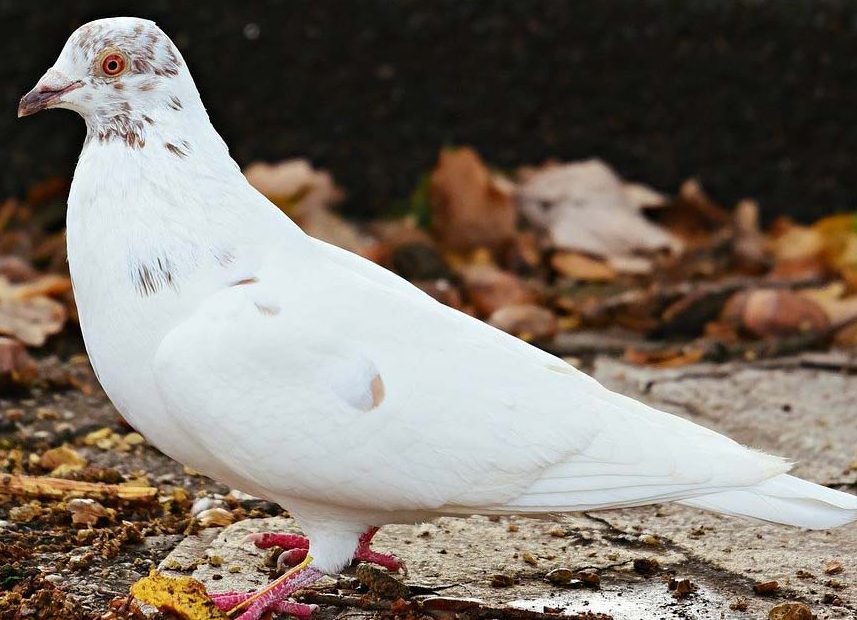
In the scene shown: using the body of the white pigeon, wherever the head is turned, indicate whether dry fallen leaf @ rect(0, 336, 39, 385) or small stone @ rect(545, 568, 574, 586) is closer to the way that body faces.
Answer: the dry fallen leaf

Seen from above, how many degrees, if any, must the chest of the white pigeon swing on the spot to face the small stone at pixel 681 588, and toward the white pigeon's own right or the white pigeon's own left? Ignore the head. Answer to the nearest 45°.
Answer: approximately 180°

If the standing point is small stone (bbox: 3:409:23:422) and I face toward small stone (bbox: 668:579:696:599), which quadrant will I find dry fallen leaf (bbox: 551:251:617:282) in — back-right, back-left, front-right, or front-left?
front-left

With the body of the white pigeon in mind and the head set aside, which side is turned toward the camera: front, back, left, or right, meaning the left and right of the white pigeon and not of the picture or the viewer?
left

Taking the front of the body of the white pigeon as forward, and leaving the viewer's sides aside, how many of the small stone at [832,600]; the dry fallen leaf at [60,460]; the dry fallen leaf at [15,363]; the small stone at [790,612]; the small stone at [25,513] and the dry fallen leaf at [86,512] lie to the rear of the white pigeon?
2

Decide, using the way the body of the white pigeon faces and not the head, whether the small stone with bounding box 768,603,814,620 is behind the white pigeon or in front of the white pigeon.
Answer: behind

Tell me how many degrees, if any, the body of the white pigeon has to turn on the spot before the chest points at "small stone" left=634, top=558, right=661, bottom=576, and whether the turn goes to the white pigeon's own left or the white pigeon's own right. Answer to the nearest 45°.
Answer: approximately 135° to the white pigeon's own right

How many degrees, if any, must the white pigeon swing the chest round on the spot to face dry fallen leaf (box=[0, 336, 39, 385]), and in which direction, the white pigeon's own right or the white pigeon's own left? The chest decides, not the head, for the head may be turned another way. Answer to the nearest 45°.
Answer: approximately 45° to the white pigeon's own right

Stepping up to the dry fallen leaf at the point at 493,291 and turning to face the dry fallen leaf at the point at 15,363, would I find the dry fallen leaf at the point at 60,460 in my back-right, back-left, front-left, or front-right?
front-left

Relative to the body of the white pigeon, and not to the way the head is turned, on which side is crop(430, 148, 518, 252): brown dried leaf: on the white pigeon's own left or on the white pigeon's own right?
on the white pigeon's own right

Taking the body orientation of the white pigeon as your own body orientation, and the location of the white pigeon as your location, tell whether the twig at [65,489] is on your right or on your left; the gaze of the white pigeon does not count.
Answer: on your right

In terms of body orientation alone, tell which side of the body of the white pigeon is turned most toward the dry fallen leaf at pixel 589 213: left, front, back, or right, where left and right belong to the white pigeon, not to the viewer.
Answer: right

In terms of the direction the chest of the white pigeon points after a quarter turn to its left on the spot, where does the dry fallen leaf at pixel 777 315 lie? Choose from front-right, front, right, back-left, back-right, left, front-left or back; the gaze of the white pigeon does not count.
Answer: back-left

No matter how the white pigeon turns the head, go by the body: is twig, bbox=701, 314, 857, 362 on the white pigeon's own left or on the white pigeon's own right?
on the white pigeon's own right

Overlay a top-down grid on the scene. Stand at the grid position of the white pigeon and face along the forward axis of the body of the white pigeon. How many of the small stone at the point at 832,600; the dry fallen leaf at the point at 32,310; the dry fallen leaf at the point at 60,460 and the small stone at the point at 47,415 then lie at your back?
1

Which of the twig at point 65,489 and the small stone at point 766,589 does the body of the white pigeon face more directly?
the twig
